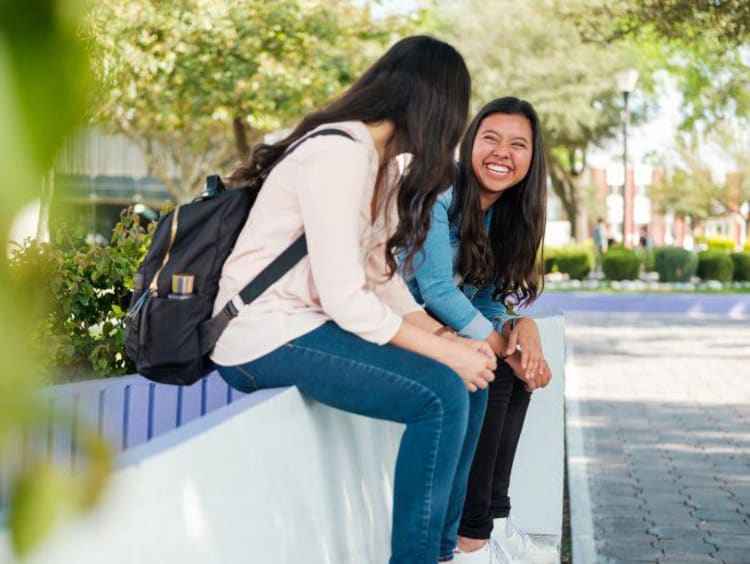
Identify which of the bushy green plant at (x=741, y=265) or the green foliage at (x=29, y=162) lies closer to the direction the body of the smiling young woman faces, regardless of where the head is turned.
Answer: the green foliage

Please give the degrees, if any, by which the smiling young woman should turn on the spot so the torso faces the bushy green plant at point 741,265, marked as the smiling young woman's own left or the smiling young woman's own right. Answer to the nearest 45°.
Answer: approximately 135° to the smiling young woman's own left

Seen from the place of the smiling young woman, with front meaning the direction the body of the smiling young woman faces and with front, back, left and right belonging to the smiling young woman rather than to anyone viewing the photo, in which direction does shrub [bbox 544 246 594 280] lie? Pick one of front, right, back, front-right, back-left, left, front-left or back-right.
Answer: back-left

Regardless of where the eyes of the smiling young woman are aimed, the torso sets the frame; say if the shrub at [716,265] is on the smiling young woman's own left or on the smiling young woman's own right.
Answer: on the smiling young woman's own left

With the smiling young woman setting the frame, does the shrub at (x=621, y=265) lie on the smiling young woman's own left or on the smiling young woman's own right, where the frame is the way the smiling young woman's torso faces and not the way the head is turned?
on the smiling young woman's own left

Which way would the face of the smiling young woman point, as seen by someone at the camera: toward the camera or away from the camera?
toward the camera

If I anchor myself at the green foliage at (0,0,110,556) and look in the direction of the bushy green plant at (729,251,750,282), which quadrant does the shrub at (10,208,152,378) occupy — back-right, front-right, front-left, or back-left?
front-left

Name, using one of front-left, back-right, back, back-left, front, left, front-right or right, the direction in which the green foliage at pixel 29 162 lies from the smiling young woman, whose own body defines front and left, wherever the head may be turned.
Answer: front-right
